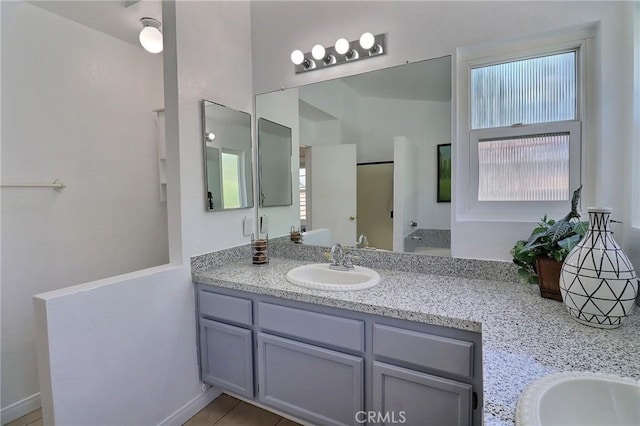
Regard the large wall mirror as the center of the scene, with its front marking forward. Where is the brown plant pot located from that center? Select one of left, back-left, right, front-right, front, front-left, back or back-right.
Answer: left

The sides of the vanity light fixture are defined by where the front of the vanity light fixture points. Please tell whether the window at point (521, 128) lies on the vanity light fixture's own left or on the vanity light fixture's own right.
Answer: on the vanity light fixture's own left

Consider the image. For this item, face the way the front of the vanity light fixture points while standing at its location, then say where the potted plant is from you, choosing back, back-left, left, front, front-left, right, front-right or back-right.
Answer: left

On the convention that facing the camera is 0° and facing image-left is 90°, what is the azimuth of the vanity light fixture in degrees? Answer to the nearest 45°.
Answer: approximately 45°

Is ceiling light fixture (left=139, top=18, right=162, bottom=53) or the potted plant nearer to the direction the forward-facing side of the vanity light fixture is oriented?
the ceiling light fixture
